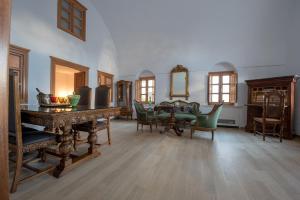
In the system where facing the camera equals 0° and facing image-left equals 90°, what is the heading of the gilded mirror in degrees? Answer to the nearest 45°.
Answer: approximately 0°

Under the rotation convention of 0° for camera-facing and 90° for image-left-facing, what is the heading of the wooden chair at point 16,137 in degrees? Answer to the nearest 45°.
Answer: approximately 225°

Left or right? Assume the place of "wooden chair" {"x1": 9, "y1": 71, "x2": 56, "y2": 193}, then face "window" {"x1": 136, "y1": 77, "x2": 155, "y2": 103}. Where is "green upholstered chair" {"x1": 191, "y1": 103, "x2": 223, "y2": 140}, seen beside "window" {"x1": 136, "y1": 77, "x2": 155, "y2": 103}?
right

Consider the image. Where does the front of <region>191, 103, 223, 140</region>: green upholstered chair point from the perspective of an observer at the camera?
facing to the left of the viewer

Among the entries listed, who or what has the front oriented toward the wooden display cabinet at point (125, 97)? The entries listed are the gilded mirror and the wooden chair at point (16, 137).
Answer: the wooden chair

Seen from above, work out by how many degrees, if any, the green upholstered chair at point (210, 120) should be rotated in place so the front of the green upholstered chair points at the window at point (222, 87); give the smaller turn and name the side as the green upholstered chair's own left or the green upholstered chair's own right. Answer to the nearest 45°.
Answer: approximately 90° to the green upholstered chair's own right

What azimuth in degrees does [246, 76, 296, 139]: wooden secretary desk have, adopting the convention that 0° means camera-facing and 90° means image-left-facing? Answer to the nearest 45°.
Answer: approximately 45°

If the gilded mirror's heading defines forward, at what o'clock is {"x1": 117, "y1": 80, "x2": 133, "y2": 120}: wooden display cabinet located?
The wooden display cabinet is roughly at 3 o'clock from the gilded mirror.

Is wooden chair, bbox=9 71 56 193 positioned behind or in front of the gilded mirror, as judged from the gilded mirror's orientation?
in front
